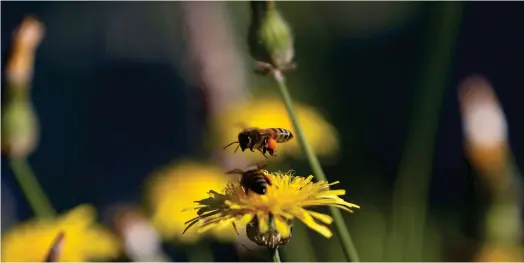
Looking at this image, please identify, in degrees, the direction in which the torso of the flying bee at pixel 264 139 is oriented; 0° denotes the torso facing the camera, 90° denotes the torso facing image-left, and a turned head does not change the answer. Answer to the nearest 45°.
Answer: approximately 90°
